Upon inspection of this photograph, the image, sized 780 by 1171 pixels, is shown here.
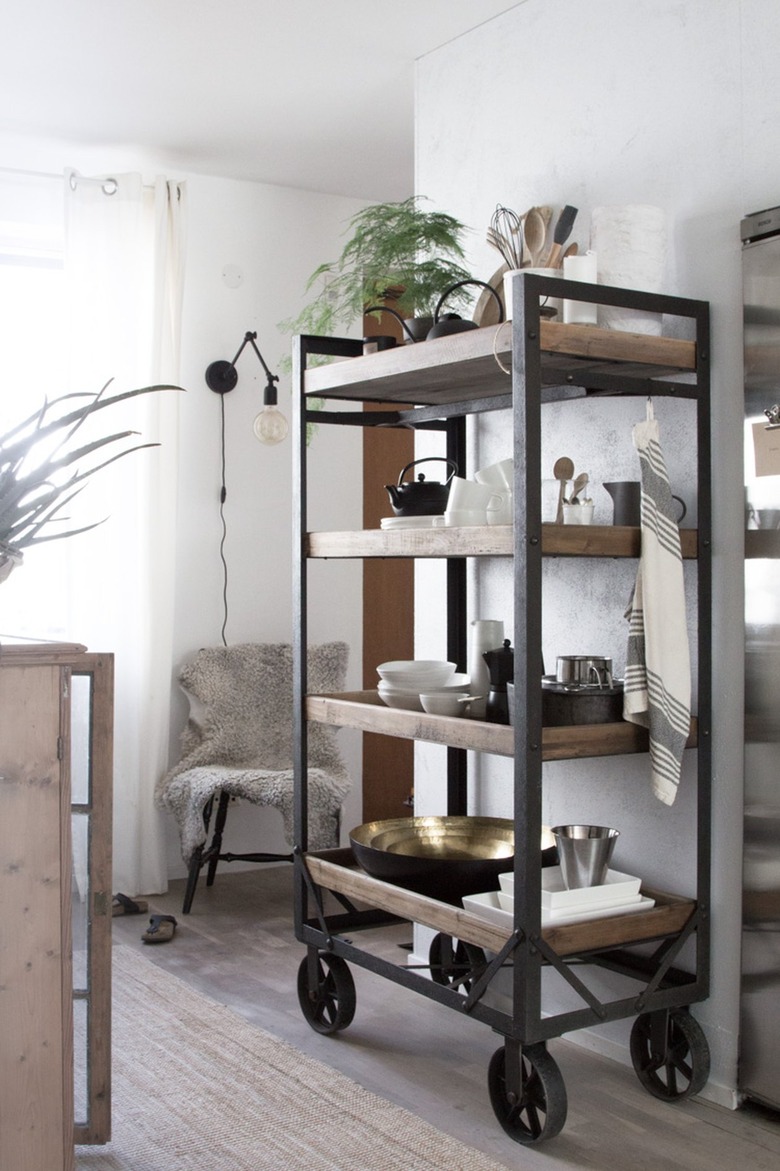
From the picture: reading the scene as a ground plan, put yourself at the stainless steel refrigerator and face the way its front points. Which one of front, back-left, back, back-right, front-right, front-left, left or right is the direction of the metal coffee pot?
front-right

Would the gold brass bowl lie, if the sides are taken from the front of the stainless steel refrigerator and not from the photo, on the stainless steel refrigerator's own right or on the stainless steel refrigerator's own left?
on the stainless steel refrigerator's own right

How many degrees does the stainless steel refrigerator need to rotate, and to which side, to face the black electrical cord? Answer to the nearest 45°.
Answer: approximately 90° to its right

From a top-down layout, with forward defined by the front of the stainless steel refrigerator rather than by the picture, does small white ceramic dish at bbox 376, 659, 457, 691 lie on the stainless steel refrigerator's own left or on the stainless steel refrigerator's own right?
on the stainless steel refrigerator's own right

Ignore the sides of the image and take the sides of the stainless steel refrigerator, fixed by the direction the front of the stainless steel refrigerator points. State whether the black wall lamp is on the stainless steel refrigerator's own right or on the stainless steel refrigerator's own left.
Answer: on the stainless steel refrigerator's own right

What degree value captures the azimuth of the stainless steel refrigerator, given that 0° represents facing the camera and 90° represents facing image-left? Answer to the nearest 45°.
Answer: approximately 45°

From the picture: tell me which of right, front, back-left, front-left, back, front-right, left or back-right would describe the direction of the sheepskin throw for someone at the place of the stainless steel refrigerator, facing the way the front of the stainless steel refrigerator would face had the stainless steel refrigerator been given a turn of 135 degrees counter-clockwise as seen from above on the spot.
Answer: back-left

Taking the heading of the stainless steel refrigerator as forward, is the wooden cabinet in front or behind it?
in front
